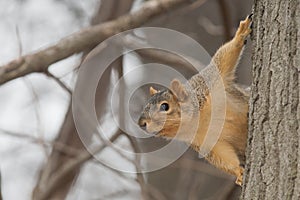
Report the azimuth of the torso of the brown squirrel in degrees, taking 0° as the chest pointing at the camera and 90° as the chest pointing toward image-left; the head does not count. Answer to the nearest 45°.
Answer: approximately 90°
